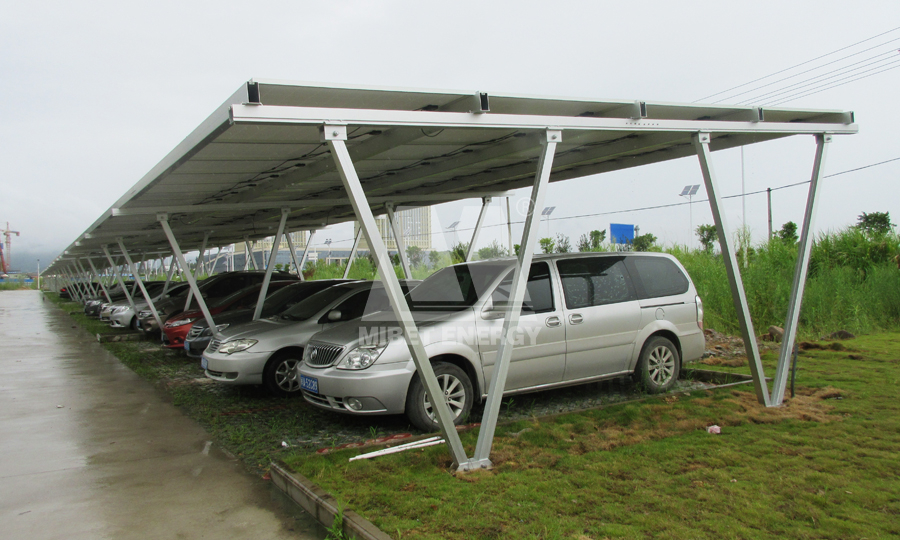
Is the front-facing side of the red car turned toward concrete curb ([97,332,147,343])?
no

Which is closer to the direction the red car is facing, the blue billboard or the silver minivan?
the silver minivan

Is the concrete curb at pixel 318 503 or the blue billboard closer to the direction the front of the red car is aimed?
the concrete curb

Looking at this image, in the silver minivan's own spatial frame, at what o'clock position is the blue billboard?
The blue billboard is roughly at 5 o'clock from the silver minivan.

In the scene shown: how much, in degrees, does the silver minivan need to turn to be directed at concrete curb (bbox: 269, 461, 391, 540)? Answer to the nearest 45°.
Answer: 0° — it already faces it

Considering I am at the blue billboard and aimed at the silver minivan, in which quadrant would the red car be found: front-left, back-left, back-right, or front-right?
front-right

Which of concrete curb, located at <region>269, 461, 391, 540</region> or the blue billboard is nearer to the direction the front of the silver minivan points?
the concrete curb

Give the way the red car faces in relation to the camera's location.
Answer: facing the viewer and to the left of the viewer

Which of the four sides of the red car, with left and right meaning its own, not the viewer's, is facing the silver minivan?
left

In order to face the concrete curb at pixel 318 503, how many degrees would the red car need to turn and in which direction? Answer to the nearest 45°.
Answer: approximately 45° to its left

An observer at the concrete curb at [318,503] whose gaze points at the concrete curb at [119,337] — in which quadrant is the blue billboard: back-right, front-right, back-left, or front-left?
front-right

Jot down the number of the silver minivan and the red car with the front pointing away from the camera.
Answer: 0

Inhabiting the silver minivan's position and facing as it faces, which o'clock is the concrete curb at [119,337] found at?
The concrete curb is roughly at 3 o'clock from the silver minivan.

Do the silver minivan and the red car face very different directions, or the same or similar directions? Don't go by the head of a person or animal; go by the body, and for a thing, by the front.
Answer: same or similar directions

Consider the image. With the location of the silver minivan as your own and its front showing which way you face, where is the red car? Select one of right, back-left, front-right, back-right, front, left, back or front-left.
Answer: right
